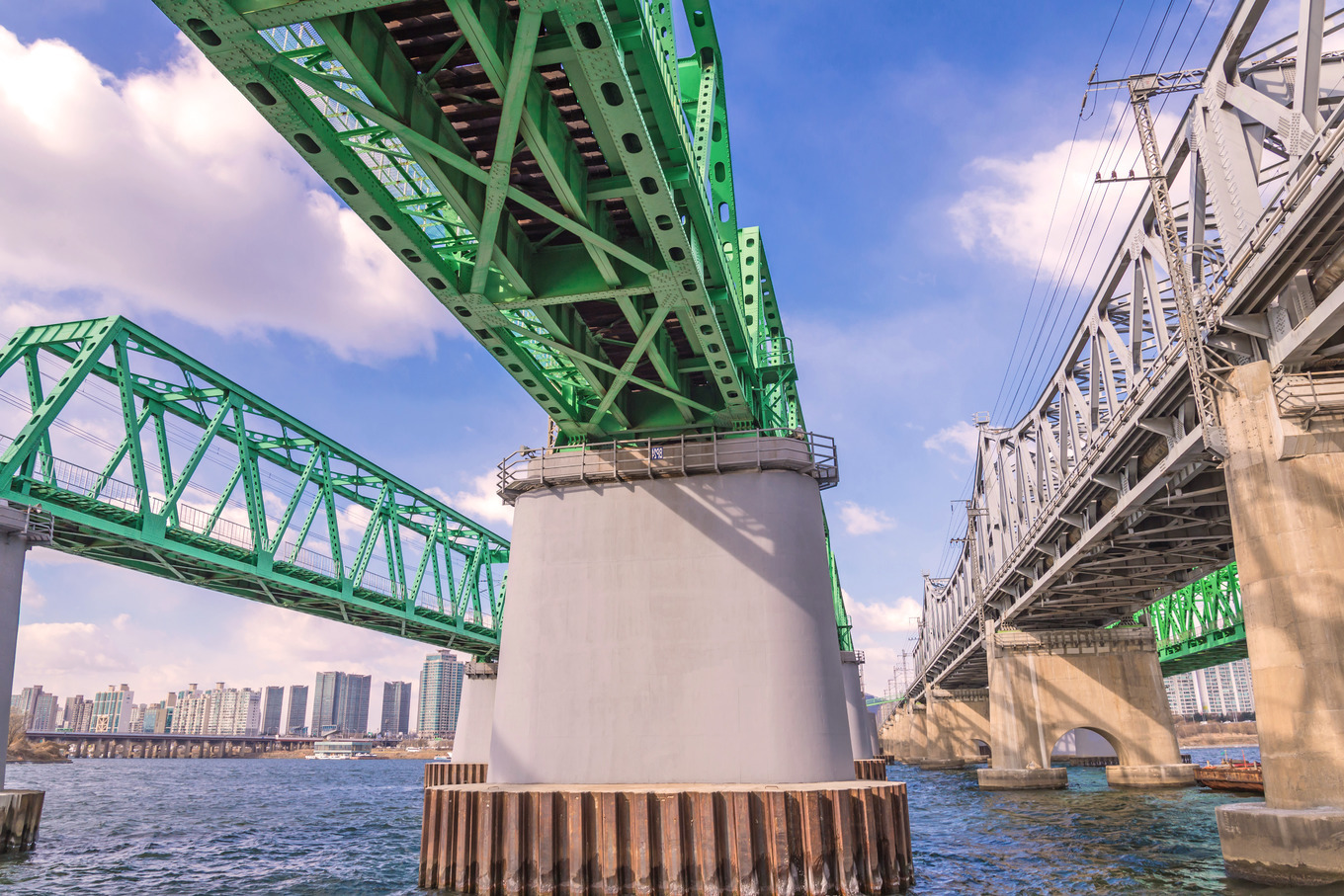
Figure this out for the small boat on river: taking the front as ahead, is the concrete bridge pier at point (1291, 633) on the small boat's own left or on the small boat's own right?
on the small boat's own left

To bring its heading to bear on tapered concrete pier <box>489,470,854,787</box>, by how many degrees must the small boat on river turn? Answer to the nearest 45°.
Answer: approximately 90° to its left

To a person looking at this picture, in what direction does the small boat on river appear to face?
facing to the left of the viewer

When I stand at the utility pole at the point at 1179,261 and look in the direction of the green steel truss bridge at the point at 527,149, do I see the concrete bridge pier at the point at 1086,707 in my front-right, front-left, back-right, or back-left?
back-right

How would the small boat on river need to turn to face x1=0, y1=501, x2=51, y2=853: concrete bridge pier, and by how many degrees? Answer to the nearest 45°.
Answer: approximately 45° to its left

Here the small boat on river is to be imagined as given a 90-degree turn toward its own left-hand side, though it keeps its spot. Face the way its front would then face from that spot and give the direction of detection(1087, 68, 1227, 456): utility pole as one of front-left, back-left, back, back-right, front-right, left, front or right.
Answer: front

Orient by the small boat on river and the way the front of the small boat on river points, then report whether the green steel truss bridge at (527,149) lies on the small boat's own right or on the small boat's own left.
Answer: on the small boat's own left
